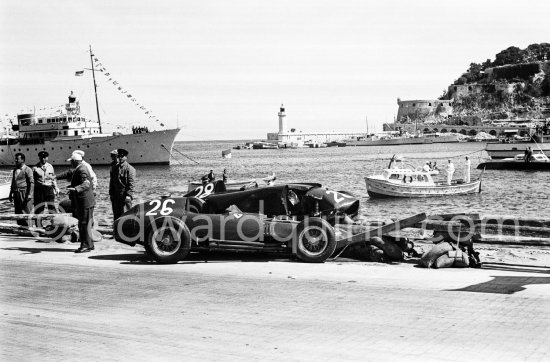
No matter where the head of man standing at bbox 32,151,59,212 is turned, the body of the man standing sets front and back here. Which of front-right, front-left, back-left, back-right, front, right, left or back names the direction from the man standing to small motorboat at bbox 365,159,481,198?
back-left

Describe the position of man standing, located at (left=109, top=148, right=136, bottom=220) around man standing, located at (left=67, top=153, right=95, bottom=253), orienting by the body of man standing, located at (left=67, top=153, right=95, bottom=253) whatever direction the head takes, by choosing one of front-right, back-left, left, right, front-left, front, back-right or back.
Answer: back-right

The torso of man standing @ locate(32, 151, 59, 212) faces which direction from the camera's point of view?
toward the camera

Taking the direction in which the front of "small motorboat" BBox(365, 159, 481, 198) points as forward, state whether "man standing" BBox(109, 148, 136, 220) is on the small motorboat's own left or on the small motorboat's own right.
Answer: on the small motorboat's own left

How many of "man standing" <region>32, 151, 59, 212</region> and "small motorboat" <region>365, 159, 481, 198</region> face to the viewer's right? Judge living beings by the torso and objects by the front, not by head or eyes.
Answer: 0

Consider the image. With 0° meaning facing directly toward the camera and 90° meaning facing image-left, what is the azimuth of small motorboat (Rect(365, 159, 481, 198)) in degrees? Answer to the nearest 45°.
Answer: approximately 90°

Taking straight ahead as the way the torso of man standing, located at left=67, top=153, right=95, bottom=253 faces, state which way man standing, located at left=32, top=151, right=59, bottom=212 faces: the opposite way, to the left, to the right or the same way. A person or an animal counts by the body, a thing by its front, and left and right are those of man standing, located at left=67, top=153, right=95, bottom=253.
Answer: to the left

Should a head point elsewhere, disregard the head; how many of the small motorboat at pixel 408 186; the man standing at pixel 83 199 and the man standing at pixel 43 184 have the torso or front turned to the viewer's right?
0

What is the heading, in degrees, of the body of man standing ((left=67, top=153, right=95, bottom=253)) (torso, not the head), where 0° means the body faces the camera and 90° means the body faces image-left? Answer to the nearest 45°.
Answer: approximately 90°

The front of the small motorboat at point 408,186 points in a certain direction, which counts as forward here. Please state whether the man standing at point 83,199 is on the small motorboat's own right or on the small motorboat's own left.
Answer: on the small motorboat's own left

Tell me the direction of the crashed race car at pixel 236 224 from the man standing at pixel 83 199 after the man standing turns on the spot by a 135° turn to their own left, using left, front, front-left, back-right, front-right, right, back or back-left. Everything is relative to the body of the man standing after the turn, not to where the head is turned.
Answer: front
